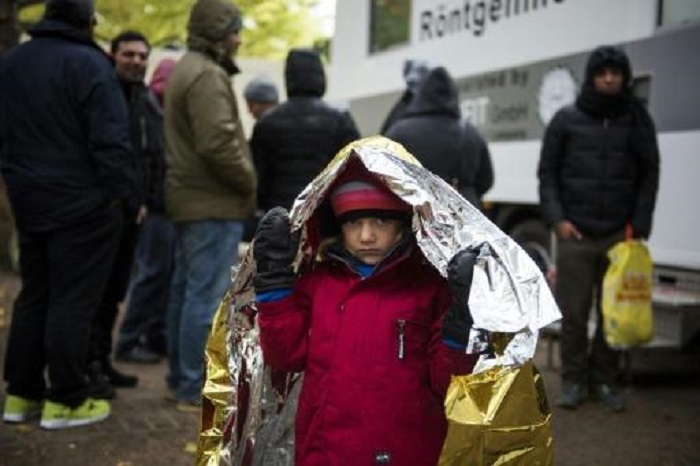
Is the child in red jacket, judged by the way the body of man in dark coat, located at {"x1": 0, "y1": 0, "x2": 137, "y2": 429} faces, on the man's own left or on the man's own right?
on the man's own right

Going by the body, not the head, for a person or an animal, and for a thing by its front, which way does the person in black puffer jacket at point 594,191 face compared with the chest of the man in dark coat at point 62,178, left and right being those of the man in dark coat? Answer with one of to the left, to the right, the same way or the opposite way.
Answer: the opposite way

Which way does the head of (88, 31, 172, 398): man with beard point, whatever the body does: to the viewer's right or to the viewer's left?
to the viewer's right

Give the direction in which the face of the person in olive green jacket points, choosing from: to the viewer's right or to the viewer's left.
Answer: to the viewer's right

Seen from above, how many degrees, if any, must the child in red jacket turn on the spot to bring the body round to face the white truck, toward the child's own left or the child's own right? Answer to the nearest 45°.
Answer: approximately 180°

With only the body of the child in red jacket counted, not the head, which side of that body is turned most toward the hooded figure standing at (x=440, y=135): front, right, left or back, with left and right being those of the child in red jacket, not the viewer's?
back

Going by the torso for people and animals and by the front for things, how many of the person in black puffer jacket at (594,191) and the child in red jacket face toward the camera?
2

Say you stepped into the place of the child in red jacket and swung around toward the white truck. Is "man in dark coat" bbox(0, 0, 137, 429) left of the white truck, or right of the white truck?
left

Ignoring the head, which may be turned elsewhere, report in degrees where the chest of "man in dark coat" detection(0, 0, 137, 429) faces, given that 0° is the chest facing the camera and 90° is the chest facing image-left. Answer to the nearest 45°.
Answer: approximately 225°

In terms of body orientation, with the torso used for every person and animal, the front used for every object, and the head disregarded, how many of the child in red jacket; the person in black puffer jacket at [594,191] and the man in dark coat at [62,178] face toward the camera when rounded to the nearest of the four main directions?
2

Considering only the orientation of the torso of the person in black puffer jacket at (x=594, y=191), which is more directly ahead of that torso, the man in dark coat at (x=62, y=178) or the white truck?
the man in dark coat

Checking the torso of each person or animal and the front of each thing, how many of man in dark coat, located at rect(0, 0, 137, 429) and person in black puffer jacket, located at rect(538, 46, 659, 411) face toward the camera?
1

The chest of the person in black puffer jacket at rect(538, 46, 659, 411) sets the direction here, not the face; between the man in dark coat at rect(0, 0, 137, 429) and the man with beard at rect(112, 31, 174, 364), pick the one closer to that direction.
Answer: the man in dark coat
